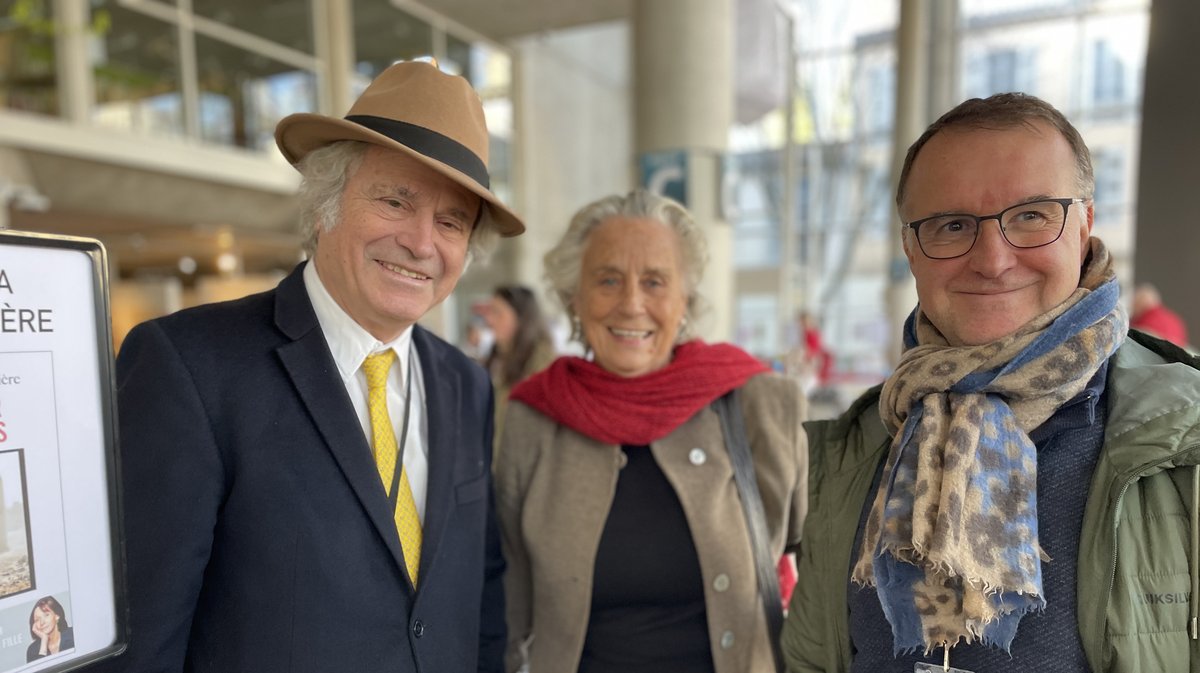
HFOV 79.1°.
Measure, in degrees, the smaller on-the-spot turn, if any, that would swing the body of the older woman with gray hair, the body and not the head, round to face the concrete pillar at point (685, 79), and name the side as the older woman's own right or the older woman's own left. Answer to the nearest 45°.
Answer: approximately 180°

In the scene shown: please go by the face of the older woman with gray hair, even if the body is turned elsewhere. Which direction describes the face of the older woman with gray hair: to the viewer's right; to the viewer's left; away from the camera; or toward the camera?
toward the camera

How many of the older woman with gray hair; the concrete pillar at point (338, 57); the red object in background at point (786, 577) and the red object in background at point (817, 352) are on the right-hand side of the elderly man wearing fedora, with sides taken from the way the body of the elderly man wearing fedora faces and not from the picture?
0

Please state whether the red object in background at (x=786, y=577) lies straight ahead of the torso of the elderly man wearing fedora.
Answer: no

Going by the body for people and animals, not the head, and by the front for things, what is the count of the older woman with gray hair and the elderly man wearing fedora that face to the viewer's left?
0

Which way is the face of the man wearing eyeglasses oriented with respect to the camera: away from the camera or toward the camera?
toward the camera

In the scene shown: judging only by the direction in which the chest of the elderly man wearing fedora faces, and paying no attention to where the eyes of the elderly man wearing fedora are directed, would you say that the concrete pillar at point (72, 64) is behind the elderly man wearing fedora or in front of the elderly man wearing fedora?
behind

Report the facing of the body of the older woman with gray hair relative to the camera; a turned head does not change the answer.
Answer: toward the camera

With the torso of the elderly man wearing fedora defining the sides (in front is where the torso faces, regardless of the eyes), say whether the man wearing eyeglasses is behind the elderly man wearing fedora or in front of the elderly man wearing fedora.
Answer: in front

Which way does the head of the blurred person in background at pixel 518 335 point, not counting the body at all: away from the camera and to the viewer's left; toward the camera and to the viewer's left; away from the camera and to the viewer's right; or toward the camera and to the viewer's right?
toward the camera and to the viewer's left

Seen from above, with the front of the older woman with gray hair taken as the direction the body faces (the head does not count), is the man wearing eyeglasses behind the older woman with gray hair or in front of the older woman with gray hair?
in front

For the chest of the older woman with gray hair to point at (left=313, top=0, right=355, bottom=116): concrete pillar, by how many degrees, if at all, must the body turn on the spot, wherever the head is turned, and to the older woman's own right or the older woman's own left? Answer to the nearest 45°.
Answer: approximately 135° to the older woman's own right

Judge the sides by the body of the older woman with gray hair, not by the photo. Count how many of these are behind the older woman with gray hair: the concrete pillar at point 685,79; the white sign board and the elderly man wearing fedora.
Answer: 1

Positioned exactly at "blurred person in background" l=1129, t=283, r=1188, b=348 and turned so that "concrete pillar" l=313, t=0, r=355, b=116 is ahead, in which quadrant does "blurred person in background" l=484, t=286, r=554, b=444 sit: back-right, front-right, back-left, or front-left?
front-left

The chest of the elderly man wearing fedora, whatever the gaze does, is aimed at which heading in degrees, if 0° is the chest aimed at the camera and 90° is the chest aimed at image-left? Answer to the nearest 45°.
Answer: approximately 315°

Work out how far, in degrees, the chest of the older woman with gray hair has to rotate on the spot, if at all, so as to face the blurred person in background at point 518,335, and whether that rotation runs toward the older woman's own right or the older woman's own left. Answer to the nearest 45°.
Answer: approximately 180°
